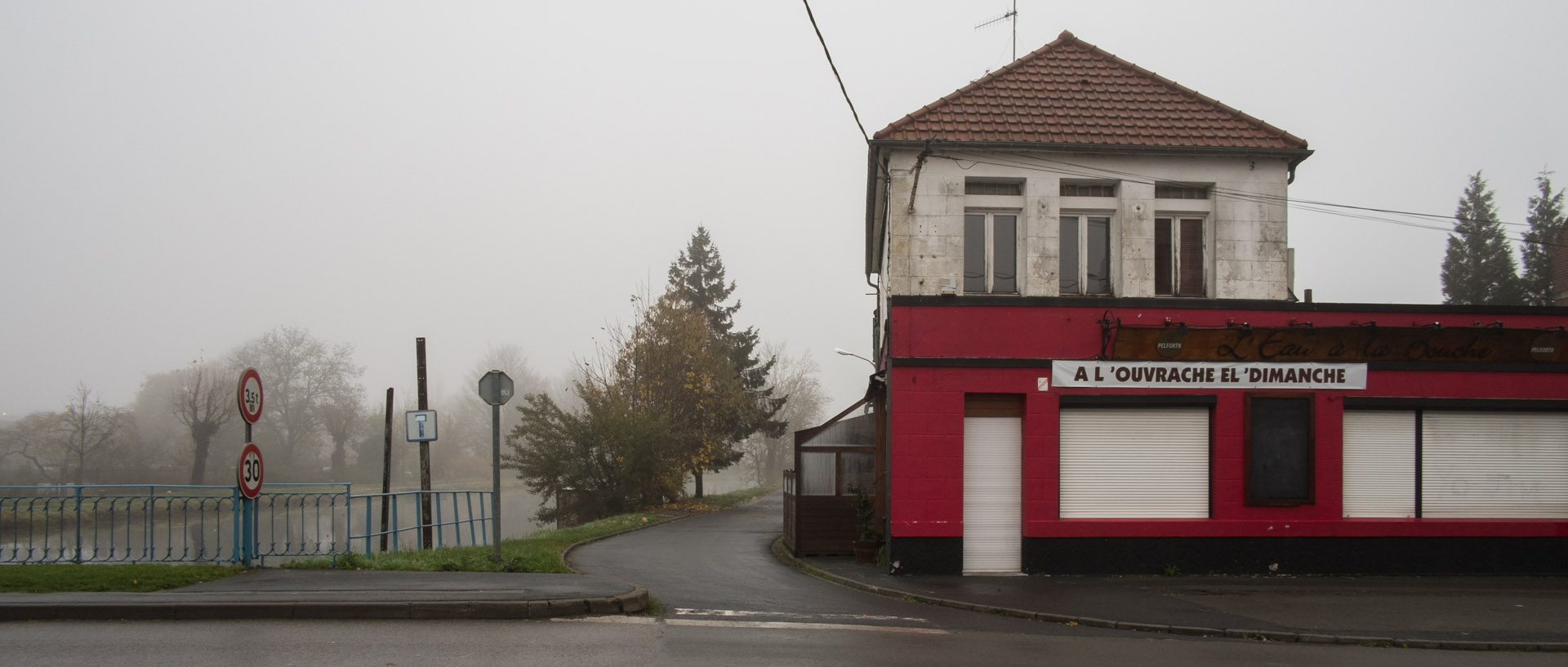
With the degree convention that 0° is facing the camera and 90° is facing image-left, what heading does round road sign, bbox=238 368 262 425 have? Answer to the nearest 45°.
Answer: approximately 315°

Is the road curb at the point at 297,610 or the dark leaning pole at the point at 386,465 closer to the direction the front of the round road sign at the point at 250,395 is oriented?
the road curb

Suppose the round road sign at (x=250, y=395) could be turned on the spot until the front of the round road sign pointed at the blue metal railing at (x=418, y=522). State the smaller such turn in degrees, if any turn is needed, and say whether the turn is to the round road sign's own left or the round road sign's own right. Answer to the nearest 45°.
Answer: approximately 135° to the round road sign's own left

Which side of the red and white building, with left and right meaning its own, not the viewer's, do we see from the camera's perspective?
front

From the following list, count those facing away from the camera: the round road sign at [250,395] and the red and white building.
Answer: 0

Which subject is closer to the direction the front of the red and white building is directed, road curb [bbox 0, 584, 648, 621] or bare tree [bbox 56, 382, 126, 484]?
the road curb
